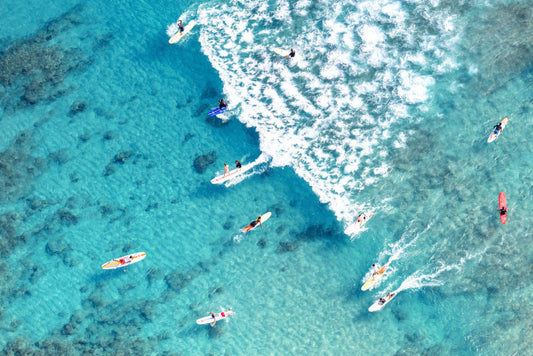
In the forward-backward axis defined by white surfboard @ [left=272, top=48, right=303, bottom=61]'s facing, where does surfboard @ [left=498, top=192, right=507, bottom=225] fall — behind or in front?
behind

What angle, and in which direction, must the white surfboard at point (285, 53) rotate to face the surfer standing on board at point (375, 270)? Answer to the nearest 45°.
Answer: approximately 90° to its left

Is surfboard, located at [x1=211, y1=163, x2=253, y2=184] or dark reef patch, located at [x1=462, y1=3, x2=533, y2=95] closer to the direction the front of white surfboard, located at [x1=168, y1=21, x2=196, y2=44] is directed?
the surfboard

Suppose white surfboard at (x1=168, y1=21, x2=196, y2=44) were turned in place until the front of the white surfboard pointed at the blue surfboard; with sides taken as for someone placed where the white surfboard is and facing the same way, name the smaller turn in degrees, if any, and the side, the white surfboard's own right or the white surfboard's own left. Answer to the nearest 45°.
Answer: approximately 45° to the white surfboard's own left

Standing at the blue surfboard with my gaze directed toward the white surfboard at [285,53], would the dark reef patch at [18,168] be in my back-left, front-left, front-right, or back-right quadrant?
back-left

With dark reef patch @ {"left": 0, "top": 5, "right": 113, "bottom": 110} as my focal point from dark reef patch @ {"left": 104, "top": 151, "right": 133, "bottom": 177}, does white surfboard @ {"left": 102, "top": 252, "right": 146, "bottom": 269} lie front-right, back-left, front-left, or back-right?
back-left

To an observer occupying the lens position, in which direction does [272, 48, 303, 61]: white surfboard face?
facing to the left of the viewer

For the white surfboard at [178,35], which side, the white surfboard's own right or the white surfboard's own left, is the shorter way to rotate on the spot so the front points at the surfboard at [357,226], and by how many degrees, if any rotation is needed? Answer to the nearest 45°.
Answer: approximately 90° to the white surfboard's own left

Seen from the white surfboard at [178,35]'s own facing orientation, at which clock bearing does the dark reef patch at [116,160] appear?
The dark reef patch is roughly at 12 o'clock from the white surfboard.

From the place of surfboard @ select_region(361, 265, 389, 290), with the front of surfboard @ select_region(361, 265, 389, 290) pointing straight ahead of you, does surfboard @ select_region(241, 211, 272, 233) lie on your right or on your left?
on your right

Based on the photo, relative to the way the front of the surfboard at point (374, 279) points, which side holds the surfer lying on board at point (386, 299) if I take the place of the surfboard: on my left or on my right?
on my left
